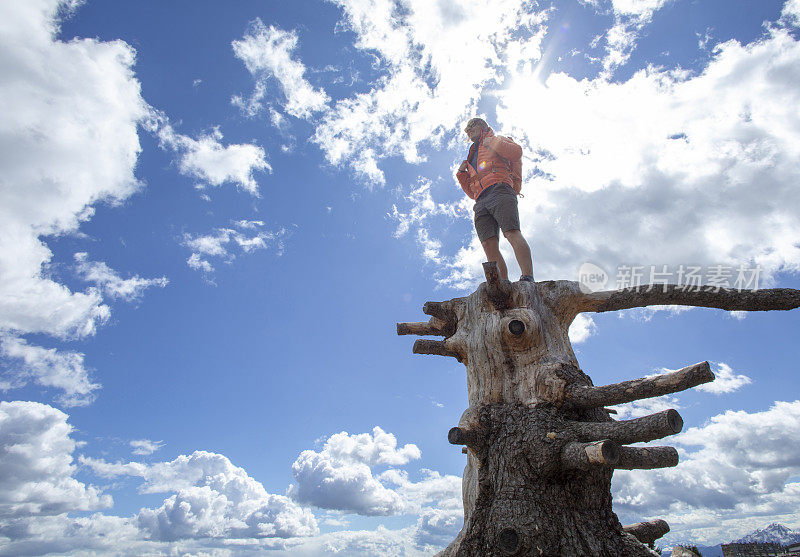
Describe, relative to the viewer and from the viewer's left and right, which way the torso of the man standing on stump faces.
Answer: facing the viewer and to the left of the viewer

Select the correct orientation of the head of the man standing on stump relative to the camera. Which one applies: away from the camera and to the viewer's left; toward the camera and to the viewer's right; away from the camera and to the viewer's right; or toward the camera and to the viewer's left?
toward the camera and to the viewer's left
